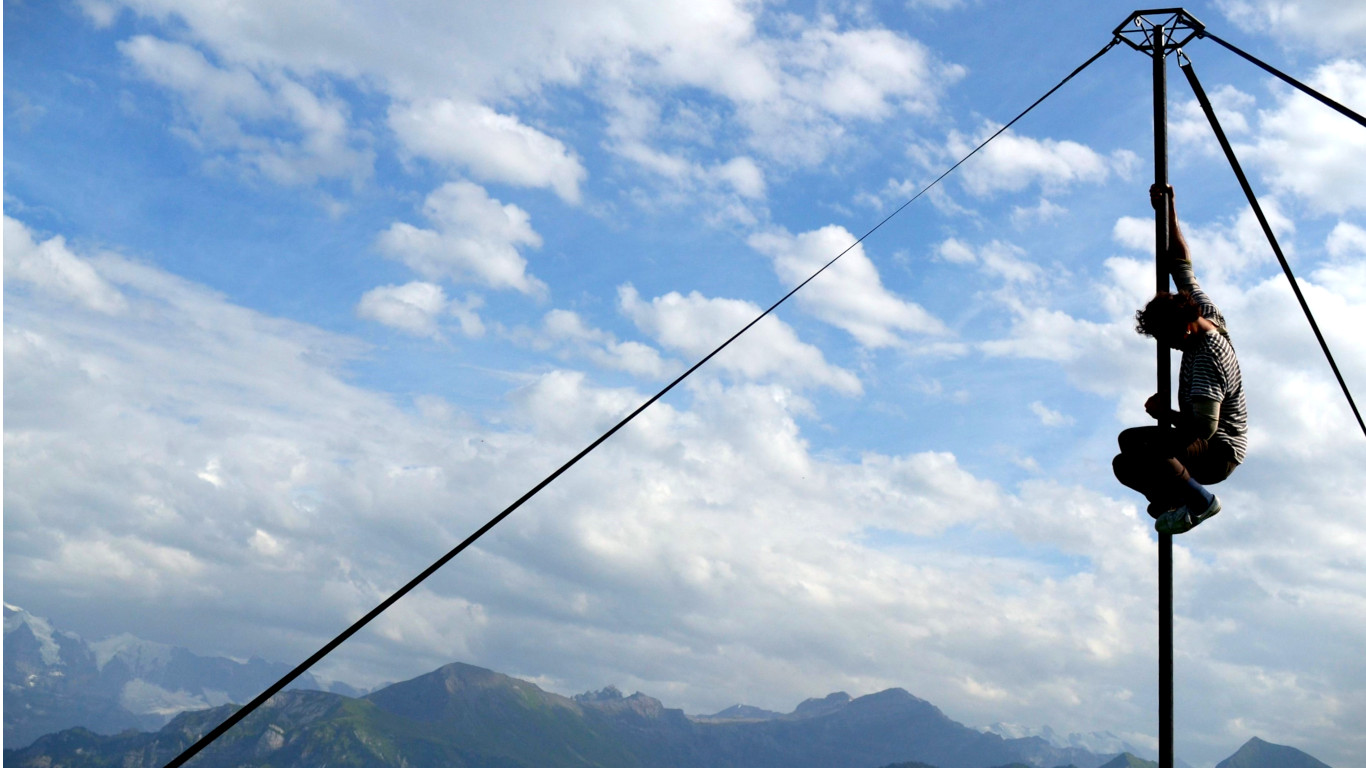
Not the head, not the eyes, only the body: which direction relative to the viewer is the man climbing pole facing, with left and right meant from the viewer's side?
facing to the left of the viewer
